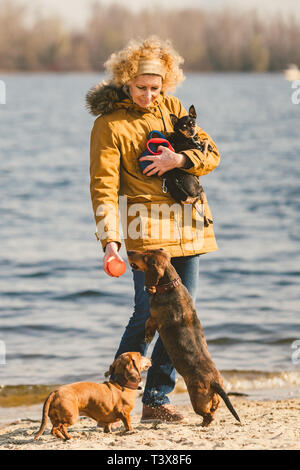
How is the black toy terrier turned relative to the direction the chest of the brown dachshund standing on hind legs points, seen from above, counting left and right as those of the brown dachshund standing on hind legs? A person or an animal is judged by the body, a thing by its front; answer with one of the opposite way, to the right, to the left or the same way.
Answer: the opposite way

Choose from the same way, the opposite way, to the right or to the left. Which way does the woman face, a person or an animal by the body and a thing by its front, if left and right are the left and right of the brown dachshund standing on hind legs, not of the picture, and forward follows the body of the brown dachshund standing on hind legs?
the opposite way

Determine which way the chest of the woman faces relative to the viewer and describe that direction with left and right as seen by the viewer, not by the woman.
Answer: facing the viewer and to the right of the viewer

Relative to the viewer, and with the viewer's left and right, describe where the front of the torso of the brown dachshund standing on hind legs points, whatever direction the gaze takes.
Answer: facing away from the viewer and to the left of the viewer
